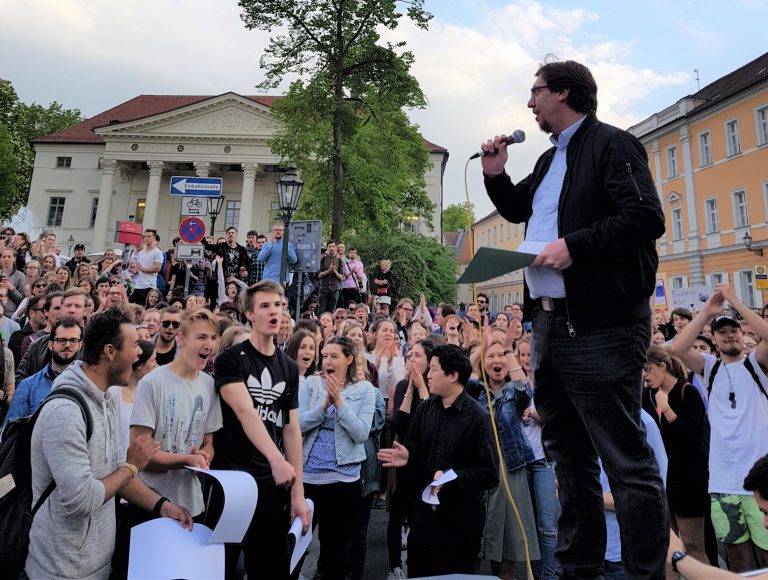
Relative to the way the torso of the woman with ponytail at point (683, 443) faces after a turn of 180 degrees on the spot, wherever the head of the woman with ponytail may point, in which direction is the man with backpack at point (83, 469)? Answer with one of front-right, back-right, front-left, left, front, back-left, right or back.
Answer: back-right

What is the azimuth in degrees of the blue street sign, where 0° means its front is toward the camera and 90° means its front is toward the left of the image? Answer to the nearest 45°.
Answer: approximately 0°

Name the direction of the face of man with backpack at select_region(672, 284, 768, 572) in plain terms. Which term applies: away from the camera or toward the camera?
toward the camera

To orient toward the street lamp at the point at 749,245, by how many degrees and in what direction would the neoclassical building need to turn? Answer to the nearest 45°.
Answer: approximately 45° to its left

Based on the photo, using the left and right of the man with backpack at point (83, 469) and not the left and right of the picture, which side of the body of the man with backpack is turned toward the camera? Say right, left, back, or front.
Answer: right

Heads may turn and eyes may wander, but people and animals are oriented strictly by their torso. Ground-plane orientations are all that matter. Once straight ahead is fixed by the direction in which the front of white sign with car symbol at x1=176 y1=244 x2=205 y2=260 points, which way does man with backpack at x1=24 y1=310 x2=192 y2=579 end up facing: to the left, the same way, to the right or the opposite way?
to the left

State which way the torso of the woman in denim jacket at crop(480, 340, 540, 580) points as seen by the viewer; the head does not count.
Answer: toward the camera

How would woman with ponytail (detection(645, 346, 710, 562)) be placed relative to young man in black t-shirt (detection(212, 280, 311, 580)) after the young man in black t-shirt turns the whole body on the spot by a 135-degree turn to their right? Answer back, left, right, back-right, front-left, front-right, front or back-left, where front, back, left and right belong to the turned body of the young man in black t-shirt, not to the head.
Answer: back

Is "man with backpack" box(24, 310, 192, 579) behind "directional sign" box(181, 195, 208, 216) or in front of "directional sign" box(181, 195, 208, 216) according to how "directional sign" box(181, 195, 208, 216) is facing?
in front

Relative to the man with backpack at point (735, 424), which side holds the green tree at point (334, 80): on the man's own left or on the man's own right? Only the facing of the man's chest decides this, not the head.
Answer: on the man's own right

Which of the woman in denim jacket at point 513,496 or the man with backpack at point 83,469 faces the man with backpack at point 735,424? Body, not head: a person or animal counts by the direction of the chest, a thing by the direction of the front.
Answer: the man with backpack at point 83,469

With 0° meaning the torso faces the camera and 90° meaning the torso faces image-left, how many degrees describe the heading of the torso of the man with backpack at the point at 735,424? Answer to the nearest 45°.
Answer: approximately 0°

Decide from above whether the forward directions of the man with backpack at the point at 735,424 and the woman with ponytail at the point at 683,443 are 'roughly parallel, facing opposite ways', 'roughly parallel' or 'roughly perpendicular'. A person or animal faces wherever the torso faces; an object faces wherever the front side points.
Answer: roughly perpendicular

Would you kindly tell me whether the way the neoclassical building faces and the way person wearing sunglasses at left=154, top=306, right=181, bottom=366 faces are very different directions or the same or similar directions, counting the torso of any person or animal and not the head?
same or similar directions

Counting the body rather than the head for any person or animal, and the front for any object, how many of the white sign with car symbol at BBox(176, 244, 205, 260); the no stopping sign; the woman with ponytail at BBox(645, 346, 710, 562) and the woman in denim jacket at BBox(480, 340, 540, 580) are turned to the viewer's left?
1

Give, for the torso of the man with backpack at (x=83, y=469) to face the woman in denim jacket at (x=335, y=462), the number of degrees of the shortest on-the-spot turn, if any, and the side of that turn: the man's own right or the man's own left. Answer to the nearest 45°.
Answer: approximately 45° to the man's own left

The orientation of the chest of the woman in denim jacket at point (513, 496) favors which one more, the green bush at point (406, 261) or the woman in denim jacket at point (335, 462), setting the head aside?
the woman in denim jacket

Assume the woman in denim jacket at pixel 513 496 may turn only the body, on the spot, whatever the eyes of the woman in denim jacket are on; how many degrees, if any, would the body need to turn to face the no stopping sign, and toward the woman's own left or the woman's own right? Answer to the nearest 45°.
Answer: approximately 135° to the woman's own right

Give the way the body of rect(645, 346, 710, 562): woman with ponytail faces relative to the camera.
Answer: to the viewer's left

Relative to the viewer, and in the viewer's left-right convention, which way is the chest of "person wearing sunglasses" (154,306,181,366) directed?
facing the viewer
